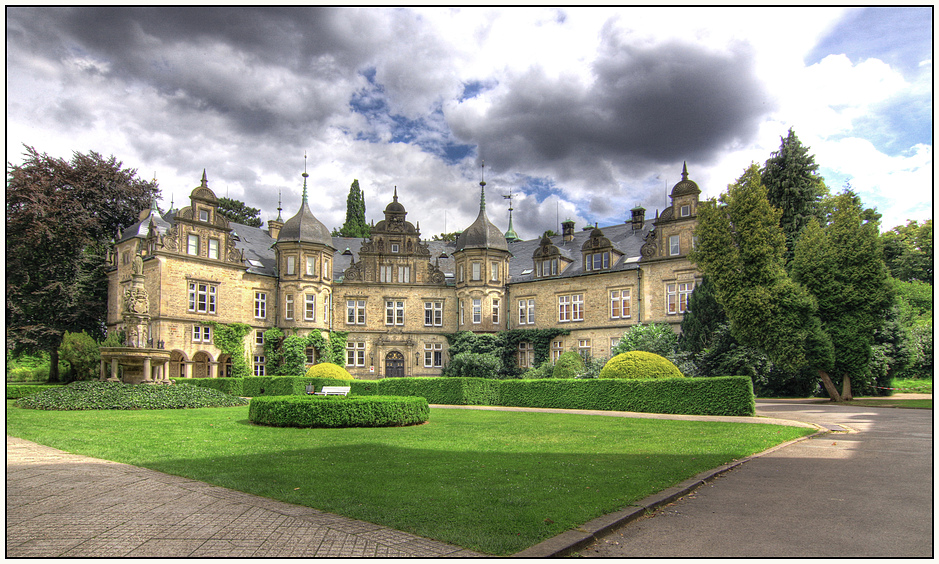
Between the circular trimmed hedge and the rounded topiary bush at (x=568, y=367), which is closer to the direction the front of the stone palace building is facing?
the circular trimmed hedge

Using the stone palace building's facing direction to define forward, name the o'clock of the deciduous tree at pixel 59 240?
The deciduous tree is roughly at 3 o'clock from the stone palace building.

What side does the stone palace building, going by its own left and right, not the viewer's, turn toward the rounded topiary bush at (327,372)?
front

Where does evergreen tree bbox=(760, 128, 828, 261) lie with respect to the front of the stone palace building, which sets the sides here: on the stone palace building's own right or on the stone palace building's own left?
on the stone palace building's own left

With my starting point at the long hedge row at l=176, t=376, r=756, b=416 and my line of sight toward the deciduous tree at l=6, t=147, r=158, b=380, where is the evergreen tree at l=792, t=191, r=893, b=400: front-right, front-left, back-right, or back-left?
back-right

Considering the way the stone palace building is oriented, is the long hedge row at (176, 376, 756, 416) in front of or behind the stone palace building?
in front

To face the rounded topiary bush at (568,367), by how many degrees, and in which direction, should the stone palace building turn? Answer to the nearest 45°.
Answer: approximately 45° to its left

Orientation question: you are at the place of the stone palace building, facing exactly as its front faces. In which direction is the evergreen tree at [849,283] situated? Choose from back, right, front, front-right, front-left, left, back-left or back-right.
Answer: front-left

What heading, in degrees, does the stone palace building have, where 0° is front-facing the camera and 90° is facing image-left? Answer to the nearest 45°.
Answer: approximately 0°

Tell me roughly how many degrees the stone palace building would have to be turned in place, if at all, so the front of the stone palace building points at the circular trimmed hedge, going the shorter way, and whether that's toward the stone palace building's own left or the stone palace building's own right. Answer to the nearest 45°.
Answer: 0° — it already faces it

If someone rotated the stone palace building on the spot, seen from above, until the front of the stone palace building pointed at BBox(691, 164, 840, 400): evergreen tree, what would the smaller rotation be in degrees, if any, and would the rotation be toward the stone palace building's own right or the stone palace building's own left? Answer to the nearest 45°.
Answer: approximately 45° to the stone palace building's own left
